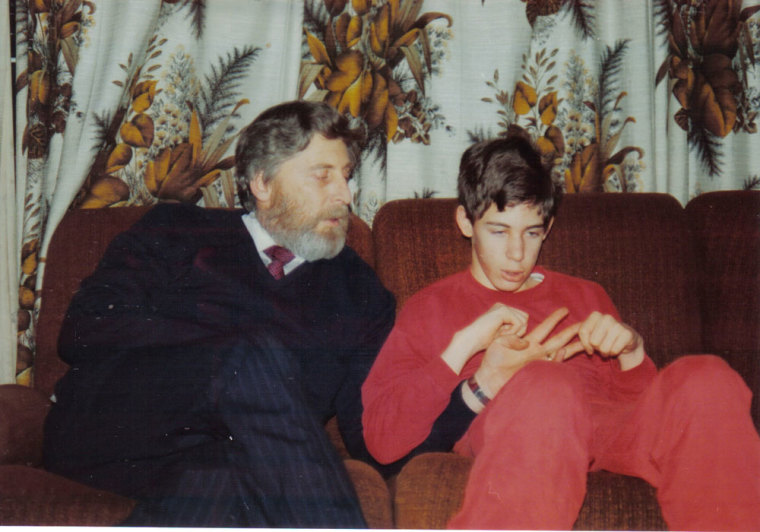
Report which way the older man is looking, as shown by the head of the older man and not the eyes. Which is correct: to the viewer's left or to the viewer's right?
to the viewer's right

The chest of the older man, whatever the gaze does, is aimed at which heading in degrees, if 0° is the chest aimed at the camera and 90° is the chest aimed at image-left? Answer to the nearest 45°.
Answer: approximately 315°

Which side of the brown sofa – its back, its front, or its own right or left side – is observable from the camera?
front
